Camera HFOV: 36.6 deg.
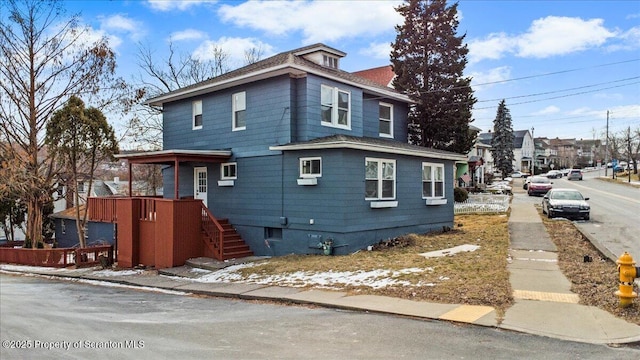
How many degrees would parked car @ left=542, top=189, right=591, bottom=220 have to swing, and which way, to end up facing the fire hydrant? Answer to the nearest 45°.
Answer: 0° — it already faces it

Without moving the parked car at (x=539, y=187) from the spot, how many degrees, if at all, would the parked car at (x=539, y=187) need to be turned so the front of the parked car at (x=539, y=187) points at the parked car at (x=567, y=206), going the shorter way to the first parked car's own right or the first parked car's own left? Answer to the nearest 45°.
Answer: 0° — it already faces it

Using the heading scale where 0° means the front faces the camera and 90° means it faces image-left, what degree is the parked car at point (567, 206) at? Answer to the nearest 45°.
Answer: approximately 0°

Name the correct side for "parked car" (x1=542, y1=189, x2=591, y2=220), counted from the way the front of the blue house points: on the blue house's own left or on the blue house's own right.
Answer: on the blue house's own left

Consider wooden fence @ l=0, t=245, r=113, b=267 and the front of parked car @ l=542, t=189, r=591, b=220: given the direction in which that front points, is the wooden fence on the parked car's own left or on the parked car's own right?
on the parked car's own right

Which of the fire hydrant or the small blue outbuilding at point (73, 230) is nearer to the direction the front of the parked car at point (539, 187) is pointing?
the fire hydrant

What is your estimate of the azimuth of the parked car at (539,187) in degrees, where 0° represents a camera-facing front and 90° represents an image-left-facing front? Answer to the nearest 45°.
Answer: approximately 0°

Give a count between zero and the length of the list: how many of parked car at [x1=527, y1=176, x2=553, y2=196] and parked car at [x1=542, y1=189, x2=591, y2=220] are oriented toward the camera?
2

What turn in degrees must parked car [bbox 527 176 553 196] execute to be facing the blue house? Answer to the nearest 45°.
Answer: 0° — it already faces it

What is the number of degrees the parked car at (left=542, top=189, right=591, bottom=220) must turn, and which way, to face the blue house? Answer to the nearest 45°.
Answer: approximately 45° to its right
